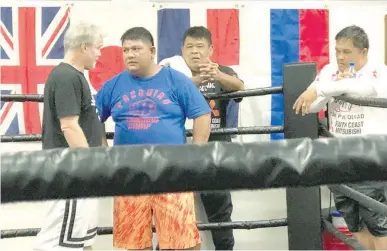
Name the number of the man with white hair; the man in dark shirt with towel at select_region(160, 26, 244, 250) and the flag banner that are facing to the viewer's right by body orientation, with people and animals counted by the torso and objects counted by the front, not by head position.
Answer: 1

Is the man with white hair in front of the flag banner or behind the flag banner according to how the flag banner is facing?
in front

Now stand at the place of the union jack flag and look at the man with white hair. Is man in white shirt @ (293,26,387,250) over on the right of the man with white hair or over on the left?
left

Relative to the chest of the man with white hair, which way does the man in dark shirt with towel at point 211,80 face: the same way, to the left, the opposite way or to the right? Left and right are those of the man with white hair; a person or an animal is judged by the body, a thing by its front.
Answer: to the right

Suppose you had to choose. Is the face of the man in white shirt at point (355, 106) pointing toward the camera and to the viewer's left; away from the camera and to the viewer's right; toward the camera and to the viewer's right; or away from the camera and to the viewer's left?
toward the camera and to the viewer's left

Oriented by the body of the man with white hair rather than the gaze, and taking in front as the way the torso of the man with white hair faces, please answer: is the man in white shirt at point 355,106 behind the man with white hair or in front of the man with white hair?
in front

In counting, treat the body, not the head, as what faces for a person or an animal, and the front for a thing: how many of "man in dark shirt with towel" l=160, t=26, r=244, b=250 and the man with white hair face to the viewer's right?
1

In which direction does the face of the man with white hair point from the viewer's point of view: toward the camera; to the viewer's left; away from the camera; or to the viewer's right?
to the viewer's right

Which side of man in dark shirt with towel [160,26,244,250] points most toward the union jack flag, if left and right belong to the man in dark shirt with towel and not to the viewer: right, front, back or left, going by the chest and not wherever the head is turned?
right

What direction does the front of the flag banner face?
toward the camera

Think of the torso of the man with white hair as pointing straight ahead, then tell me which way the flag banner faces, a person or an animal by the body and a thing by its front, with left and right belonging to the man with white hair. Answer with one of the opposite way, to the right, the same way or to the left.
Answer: to the right

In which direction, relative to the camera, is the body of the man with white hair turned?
to the viewer's right

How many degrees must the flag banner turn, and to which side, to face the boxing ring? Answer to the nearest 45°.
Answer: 0° — it already faces it
